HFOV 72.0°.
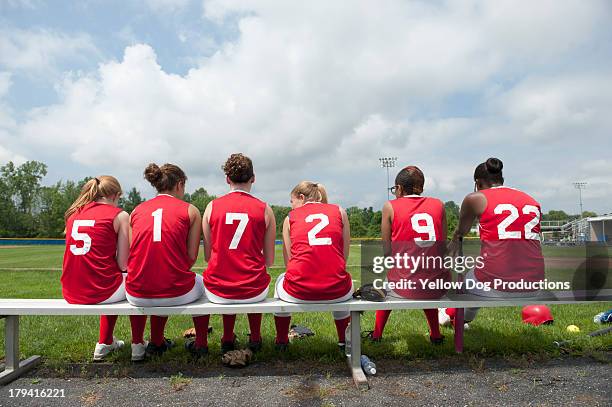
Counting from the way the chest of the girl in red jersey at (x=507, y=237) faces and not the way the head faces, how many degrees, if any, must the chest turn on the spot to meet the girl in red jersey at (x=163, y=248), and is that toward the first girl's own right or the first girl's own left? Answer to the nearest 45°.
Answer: approximately 90° to the first girl's own left

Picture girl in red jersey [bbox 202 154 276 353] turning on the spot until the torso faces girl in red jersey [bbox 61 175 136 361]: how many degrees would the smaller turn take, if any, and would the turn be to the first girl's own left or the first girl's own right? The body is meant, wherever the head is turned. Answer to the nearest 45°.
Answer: approximately 90° to the first girl's own left

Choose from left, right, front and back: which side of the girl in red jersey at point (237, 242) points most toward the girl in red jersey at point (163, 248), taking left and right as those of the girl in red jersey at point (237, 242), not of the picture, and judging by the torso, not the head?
left

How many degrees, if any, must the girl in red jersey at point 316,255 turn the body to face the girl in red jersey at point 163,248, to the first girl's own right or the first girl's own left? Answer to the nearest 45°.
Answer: approximately 90° to the first girl's own left

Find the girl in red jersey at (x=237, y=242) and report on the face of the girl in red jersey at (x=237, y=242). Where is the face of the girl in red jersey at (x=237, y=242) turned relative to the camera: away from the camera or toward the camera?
away from the camera

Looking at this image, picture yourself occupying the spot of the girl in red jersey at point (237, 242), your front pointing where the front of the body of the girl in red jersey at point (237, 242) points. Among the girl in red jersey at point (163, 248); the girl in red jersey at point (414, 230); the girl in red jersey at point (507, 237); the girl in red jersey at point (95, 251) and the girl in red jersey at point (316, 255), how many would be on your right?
3

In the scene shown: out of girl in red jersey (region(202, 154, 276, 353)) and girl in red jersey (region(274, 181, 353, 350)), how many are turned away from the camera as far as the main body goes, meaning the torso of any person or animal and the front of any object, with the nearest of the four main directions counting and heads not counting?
2

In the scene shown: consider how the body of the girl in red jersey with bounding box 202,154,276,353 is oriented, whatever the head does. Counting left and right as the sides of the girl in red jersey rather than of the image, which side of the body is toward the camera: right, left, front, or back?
back

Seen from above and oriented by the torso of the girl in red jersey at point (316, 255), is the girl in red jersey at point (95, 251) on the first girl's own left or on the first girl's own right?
on the first girl's own left

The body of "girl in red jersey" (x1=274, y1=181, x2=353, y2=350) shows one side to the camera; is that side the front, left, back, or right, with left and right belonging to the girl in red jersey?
back

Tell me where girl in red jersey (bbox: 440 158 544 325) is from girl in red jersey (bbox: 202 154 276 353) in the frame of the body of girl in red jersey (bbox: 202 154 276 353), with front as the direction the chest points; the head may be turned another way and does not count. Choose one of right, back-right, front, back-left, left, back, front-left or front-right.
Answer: right

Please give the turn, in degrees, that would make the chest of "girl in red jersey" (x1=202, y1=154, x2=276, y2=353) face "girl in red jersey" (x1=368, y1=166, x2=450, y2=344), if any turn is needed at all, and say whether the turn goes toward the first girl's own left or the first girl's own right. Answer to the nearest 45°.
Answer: approximately 90° to the first girl's own right

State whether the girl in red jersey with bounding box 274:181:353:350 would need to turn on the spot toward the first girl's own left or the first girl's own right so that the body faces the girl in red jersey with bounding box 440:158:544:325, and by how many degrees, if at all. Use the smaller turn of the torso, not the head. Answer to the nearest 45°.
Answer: approximately 90° to the first girl's own right
